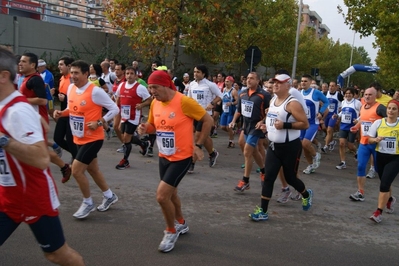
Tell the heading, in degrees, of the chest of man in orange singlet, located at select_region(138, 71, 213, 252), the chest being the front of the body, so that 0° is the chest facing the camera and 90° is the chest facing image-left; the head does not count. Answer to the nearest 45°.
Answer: approximately 45°

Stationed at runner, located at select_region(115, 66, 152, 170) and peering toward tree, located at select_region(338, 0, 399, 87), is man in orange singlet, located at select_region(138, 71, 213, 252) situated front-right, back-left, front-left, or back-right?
back-right

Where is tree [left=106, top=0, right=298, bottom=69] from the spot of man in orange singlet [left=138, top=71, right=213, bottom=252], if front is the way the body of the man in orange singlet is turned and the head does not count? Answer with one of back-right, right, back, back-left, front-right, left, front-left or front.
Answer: back-right

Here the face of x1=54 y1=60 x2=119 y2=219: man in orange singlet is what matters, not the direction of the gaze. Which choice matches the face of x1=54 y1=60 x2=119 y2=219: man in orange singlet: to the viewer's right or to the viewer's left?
to the viewer's left
